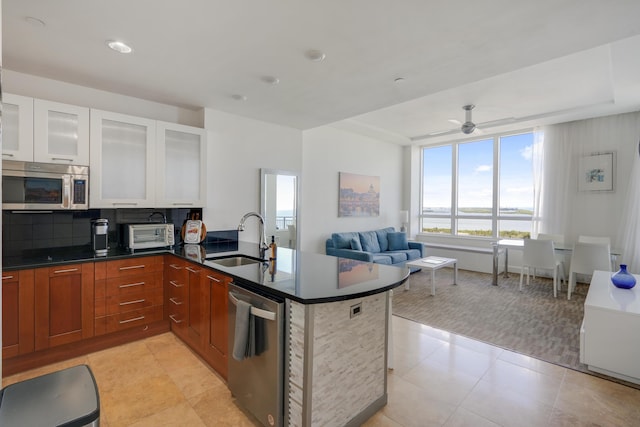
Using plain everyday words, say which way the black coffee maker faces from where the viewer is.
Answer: facing the viewer

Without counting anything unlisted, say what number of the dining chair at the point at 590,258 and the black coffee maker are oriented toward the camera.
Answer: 1

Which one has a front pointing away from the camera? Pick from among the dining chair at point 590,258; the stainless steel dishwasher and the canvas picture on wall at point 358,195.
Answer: the dining chair

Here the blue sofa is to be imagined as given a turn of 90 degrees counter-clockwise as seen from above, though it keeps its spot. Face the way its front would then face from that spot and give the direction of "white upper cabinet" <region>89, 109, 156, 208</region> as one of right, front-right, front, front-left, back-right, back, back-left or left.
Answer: back

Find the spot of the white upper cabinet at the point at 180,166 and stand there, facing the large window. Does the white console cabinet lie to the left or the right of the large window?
right

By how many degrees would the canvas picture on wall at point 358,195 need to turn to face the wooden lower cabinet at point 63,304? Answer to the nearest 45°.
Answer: approximately 90° to its right

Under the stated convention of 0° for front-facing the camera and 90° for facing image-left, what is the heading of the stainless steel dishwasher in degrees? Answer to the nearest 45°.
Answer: approximately 45°

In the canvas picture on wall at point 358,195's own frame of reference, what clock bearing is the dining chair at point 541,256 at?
The dining chair is roughly at 11 o'clock from the canvas picture on wall.

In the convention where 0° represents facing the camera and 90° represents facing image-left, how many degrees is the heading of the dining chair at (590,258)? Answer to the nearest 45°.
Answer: approximately 180°

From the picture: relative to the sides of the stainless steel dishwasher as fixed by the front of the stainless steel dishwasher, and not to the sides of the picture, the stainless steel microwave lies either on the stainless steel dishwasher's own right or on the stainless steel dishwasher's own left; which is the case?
on the stainless steel dishwasher's own right

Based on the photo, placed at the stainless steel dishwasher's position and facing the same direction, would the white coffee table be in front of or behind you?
behind

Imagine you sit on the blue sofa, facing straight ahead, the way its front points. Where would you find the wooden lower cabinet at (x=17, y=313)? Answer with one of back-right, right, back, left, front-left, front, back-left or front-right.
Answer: right

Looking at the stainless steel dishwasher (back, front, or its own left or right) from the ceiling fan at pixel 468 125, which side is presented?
back
